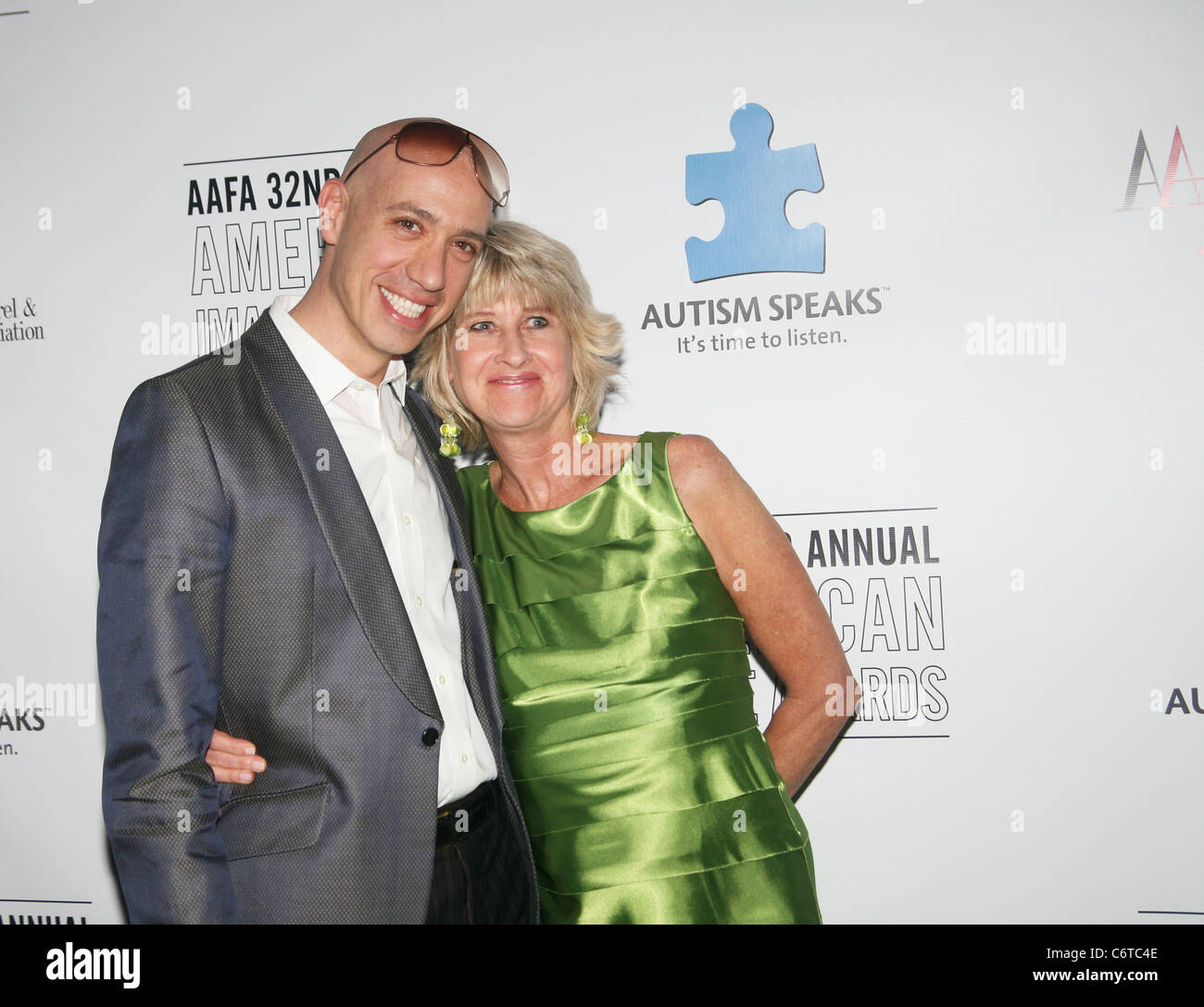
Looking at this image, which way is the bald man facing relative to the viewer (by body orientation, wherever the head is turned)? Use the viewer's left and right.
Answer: facing the viewer and to the right of the viewer
